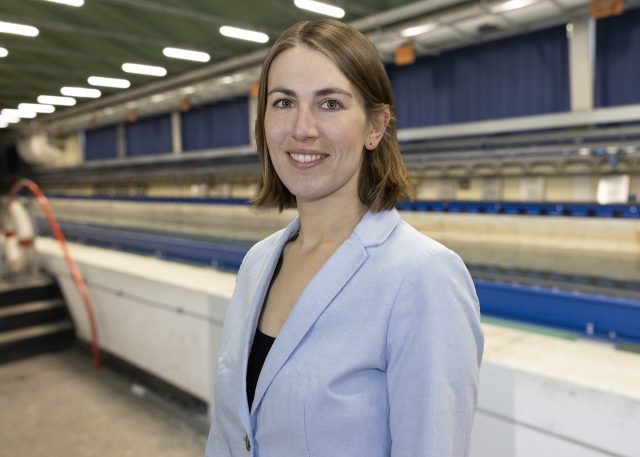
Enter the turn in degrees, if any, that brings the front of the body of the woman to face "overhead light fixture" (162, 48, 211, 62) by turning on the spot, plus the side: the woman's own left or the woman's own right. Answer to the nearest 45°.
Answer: approximately 135° to the woman's own right

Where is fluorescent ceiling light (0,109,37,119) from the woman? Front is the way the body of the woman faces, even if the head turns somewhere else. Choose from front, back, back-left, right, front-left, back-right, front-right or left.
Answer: right

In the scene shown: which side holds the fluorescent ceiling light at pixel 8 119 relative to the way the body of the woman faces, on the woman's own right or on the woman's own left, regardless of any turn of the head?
on the woman's own right

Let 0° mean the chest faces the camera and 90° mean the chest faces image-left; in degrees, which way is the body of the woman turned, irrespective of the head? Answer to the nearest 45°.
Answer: approximately 45°

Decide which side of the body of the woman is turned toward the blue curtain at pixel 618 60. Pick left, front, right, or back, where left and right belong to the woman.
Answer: back

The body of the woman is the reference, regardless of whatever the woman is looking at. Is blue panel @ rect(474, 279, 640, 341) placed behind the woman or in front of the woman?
behind

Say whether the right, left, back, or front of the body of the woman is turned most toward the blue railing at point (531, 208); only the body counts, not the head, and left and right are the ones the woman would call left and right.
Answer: back
